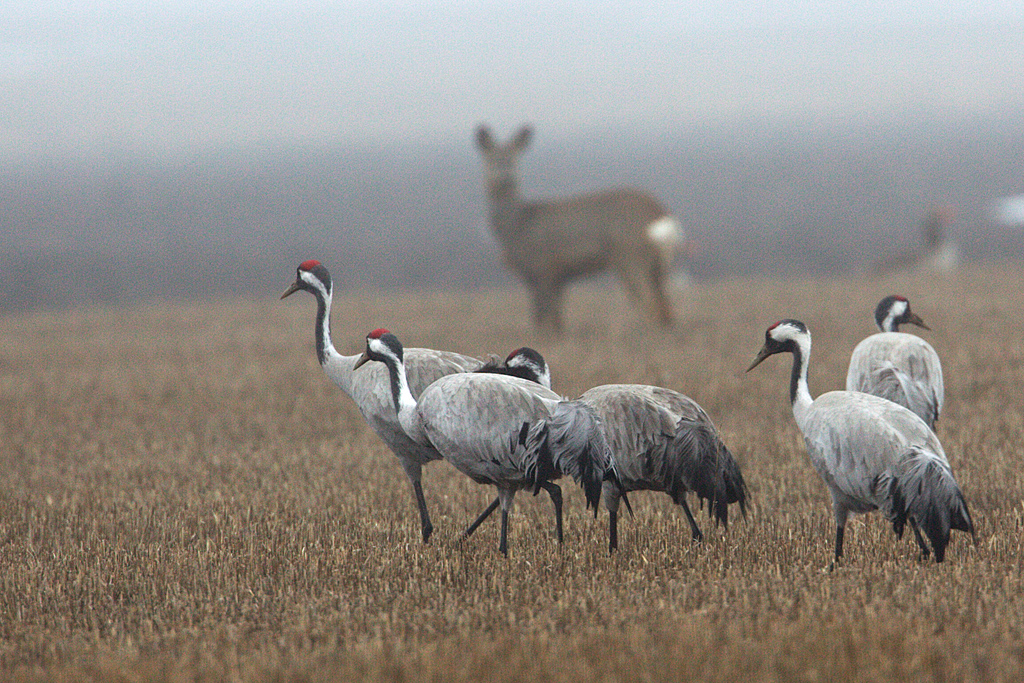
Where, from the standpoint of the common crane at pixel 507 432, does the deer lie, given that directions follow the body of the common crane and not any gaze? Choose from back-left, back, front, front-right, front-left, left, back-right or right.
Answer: right

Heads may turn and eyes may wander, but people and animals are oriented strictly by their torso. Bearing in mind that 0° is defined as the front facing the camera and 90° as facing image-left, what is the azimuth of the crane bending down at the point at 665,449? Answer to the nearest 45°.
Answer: approximately 90°

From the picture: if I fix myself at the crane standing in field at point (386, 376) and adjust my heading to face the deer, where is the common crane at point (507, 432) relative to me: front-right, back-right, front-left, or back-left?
back-right

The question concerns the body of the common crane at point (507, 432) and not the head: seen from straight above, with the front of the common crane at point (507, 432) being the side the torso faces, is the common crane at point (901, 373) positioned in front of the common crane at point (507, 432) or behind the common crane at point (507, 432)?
behind

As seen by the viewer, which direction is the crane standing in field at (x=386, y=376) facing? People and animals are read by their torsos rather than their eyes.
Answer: to the viewer's left

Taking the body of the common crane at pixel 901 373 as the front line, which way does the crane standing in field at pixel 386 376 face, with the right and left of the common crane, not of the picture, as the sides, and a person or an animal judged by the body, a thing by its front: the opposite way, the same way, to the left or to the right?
to the left

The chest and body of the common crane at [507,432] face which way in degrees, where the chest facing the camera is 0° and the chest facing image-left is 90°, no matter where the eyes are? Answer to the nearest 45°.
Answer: approximately 90°

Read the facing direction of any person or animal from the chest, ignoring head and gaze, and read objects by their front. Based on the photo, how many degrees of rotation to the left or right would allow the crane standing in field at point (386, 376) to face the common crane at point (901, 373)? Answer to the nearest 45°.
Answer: approximately 180°

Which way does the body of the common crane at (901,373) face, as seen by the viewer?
away from the camera

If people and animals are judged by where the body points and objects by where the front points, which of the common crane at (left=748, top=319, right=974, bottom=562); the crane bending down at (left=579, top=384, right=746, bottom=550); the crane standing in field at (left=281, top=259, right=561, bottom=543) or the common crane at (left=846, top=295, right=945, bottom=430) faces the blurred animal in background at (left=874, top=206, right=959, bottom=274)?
the common crane at (left=846, top=295, right=945, bottom=430)

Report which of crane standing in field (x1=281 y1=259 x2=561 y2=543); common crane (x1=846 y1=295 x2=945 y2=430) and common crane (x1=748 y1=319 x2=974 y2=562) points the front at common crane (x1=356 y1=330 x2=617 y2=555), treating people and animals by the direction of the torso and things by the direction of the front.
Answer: common crane (x1=748 y1=319 x2=974 y2=562)

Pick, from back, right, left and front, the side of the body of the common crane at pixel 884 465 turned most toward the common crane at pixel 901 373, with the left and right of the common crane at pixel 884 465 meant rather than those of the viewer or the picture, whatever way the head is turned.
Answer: right

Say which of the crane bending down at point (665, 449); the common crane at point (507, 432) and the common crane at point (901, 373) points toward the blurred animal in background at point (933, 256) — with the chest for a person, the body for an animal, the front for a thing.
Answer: the common crane at point (901, 373)
